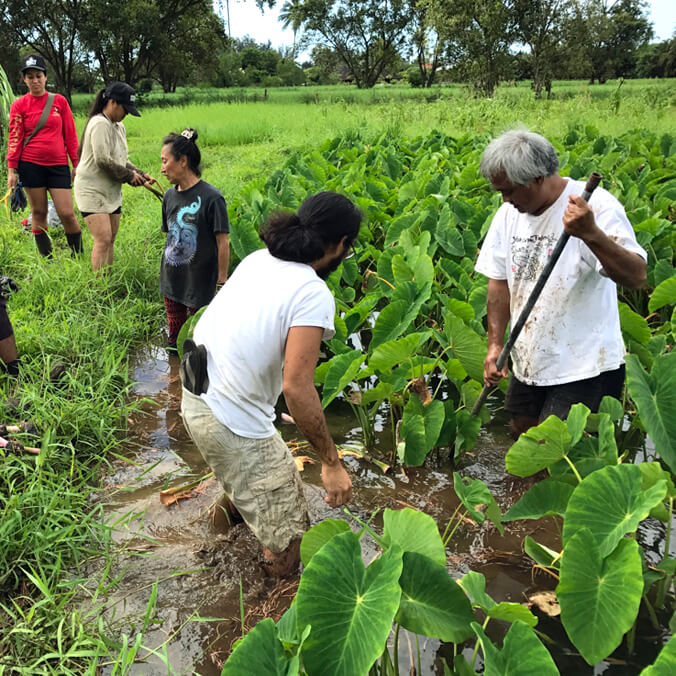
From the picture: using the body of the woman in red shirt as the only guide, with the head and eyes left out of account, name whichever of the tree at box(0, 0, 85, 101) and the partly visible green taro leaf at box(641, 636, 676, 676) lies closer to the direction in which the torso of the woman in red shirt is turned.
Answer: the partly visible green taro leaf

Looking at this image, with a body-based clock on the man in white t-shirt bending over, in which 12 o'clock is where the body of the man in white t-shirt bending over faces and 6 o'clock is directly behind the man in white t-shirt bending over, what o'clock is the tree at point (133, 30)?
The tree is roughly at 10 o'clock from the man in white t-shirt bending over.

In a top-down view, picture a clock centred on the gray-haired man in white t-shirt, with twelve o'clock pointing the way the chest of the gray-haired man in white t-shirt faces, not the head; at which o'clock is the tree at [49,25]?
The tree is roughly at 3 o'clock from the gray-haired man in white t-shirt.

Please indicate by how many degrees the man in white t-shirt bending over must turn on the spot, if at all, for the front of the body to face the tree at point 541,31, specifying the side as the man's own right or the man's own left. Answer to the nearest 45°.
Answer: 0° — they already face it

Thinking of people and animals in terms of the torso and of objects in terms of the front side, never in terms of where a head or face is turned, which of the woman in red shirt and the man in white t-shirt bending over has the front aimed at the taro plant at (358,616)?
the woman in red shirt

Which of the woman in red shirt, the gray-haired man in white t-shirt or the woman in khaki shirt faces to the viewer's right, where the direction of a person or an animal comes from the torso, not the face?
the woman in khaki shirt

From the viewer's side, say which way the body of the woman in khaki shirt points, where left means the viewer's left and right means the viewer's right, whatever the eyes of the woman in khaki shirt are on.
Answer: facing to the right of the viewer

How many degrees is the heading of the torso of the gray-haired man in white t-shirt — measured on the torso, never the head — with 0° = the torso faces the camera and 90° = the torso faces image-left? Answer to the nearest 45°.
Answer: approximately 45°

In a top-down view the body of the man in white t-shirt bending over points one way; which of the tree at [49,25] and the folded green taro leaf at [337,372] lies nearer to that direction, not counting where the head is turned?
the folded green taro leaf

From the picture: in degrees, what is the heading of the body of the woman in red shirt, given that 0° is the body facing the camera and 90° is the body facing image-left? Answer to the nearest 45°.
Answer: approximately 0°

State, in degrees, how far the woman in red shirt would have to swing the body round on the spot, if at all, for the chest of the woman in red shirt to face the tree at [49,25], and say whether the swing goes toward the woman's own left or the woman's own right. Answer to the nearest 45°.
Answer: approximately 180°

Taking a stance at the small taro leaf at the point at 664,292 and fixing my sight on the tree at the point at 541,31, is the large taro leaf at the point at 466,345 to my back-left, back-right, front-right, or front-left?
back-left

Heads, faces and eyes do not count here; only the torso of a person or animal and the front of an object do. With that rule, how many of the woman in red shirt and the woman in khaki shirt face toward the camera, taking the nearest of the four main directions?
1

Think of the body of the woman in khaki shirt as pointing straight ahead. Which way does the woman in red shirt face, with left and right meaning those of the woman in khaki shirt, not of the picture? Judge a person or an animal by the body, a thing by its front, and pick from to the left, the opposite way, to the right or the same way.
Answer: to the right
